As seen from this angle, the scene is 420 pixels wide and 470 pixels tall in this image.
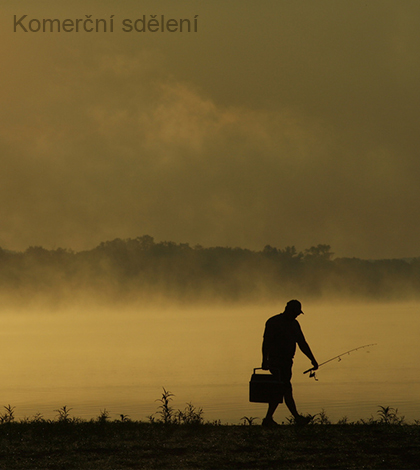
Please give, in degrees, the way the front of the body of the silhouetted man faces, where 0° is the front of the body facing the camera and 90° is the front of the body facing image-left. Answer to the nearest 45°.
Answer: approximately 270°

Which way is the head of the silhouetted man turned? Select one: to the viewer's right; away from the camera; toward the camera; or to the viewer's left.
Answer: to the viewer's right
